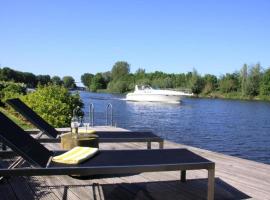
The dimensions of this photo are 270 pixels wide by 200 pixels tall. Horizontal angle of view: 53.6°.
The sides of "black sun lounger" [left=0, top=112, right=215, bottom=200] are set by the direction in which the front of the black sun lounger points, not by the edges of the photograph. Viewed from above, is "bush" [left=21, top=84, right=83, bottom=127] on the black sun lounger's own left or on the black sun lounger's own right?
on the black sun lounger's own left

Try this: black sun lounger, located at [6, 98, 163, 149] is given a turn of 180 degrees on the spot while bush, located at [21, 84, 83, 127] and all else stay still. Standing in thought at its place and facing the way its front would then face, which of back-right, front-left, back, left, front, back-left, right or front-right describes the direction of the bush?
right

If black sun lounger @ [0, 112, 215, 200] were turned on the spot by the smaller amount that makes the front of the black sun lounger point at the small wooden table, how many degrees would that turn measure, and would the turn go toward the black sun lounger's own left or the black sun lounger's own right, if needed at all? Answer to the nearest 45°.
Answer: approximately 90° to the black sun lounger's own left

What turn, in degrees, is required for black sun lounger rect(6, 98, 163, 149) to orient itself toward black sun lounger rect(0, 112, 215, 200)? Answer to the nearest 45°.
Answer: approximately 90° to its right

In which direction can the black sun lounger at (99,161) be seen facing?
to the viewer's right

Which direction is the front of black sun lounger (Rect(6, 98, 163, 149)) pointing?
to the viewer's right

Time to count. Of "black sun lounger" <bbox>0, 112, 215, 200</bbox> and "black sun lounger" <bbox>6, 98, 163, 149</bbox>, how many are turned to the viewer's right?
2
